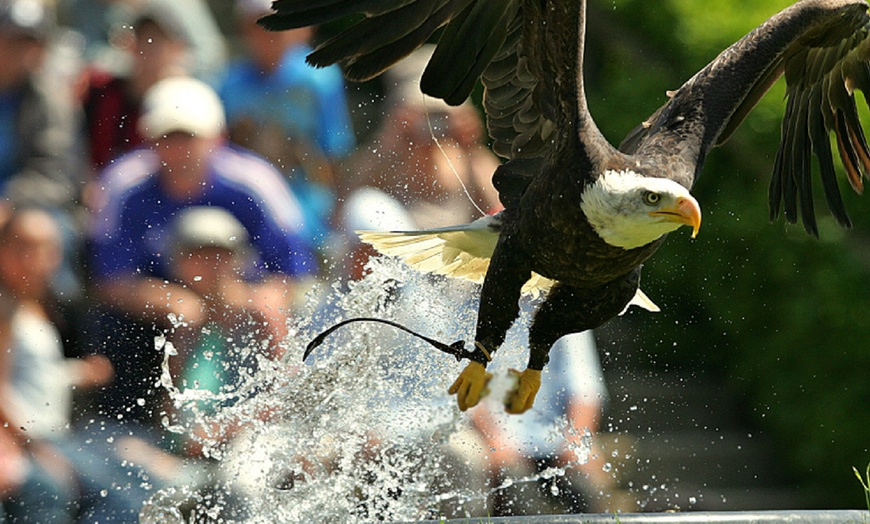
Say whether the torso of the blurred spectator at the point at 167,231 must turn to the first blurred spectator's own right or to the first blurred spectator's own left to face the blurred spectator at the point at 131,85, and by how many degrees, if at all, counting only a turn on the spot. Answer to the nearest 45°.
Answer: approximately 180°

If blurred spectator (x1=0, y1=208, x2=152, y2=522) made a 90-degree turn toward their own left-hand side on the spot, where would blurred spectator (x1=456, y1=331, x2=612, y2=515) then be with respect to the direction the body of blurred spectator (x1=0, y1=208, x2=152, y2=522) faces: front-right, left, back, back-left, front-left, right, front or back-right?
front-right

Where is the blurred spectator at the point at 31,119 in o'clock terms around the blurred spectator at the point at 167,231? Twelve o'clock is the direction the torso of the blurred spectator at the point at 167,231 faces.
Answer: the blurred spectator at the point at 31,119 is roughly at 4 o'clock from the blurred spectator at the point at 167,231.

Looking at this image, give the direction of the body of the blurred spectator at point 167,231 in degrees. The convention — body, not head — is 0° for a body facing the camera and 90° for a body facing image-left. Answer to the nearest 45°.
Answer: approximately 0°

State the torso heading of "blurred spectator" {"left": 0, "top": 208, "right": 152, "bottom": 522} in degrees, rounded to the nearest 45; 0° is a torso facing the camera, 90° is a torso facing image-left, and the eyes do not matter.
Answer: approximately 315°

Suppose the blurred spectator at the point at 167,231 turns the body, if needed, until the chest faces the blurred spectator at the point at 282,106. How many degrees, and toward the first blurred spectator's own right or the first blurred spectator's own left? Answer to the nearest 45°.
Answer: approximately 135° to the first blurred spectator's own left
